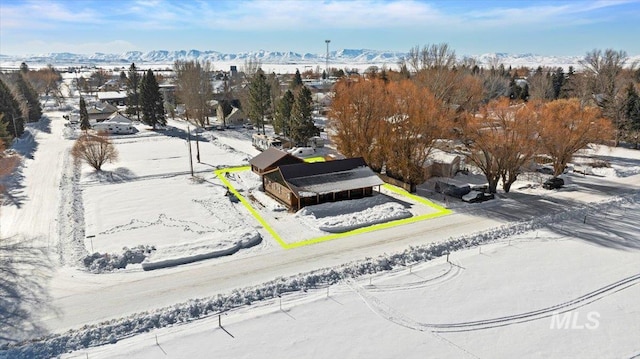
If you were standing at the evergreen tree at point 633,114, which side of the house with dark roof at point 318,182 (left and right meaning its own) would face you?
left

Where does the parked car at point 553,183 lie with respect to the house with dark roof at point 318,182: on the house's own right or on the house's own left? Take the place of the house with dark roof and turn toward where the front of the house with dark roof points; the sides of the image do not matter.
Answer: on the house's own left

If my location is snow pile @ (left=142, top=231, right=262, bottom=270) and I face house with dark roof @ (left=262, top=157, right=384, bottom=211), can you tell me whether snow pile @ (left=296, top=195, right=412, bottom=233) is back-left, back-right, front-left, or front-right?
front-right

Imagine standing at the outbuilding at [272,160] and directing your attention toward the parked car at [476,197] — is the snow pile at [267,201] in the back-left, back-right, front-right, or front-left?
front-right

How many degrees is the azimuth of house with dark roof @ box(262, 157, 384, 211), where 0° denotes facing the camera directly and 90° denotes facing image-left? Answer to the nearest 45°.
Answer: approximately 315°

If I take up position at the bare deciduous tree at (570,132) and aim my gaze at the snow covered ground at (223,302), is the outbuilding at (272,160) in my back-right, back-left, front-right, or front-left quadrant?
front-right

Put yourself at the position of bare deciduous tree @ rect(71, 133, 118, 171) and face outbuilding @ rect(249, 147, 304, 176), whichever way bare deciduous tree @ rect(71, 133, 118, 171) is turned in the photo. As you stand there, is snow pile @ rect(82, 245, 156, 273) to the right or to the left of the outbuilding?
right

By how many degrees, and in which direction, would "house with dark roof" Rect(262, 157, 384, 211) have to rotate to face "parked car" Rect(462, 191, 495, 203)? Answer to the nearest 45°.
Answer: approximately 45° to its left

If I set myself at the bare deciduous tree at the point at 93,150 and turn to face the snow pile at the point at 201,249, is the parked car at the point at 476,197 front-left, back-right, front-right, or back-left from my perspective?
front-left

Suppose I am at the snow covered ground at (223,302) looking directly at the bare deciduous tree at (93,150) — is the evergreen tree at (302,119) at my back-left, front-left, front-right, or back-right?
front-right

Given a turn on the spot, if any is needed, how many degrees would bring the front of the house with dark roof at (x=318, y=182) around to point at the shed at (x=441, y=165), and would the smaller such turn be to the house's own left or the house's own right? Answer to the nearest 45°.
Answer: approximately 90° to the house's own left

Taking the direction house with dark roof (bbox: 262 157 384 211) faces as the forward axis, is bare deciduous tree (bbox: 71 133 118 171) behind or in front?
behind

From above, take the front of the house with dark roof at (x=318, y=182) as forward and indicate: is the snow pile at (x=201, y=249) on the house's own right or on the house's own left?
on the house's own right

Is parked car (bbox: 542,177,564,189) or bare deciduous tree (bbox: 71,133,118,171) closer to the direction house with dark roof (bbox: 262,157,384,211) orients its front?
the parked car
